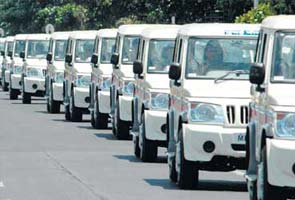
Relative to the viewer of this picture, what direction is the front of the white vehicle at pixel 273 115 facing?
facing the viewer

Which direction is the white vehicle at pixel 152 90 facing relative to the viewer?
toward the camera

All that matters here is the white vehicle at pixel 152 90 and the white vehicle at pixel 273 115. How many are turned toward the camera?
2

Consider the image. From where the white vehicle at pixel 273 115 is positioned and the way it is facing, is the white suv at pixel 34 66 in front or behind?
behind

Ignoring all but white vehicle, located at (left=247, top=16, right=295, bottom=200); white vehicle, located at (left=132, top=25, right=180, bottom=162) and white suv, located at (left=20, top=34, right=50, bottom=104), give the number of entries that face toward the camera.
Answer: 3

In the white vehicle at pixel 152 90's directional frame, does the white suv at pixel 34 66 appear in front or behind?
behind

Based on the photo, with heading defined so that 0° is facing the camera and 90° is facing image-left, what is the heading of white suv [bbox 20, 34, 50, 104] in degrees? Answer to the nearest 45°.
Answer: approximately 0°

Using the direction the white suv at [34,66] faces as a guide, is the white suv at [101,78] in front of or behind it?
in front

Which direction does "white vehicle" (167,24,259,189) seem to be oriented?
toward the camera
